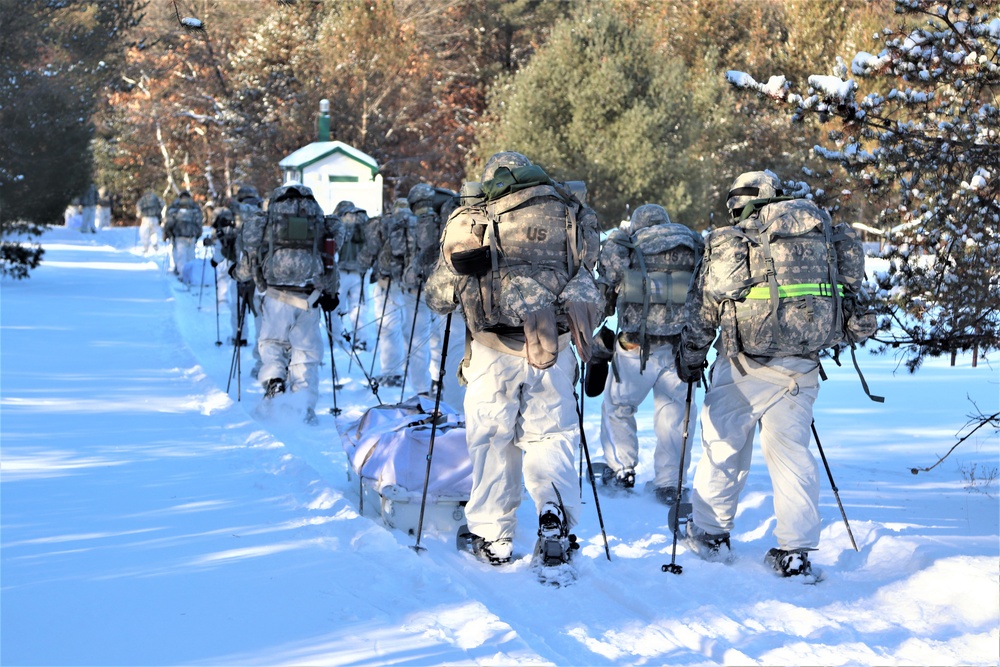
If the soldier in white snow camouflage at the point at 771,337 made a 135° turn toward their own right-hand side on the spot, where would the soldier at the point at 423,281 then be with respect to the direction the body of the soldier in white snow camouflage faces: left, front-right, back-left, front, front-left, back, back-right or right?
back-left

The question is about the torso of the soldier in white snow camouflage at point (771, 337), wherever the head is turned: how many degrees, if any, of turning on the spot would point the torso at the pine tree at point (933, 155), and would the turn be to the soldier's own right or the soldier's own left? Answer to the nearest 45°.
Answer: approximately 90° to the soldier's own right

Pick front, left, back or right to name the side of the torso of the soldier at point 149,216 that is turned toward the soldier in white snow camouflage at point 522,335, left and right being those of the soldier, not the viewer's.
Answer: back

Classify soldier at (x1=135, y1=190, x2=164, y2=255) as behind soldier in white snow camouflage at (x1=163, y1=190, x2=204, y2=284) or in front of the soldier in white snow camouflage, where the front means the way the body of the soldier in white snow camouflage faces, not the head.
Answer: in front

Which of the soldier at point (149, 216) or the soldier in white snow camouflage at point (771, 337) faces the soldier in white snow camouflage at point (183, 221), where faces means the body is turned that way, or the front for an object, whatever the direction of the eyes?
the soldier in white snow camouflage at point (771, 337)

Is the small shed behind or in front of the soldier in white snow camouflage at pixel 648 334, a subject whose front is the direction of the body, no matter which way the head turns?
in front

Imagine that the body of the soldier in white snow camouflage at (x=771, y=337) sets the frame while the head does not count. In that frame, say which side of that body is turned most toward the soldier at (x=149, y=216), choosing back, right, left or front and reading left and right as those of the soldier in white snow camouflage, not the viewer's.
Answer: front

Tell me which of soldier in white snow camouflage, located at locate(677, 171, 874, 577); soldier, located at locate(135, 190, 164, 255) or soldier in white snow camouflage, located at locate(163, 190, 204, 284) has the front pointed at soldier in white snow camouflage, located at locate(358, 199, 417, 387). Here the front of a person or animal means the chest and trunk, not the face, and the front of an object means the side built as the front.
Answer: soldier in white snow camouflage, located at locate(677, 171, 874, 577)

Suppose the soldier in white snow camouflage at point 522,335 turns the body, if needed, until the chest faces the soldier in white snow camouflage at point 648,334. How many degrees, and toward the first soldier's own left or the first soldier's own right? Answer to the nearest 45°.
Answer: approximately 45° to the first soldier's own right

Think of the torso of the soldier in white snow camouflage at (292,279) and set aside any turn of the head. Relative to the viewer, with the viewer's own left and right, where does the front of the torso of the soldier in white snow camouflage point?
facing away from the viewer

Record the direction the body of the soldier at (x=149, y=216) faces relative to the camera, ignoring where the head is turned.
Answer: away from the camera

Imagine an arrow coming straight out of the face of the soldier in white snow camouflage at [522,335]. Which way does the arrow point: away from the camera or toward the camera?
away from the camera

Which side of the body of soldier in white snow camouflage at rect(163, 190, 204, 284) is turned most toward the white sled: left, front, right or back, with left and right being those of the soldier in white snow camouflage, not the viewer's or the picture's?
back

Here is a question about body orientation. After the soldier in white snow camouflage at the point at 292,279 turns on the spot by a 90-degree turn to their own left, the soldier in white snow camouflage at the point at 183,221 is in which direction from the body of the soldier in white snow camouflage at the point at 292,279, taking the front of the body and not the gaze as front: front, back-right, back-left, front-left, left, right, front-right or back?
right

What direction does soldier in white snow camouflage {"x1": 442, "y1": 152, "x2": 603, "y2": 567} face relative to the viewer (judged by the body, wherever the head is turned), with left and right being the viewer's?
facing away from the viewer

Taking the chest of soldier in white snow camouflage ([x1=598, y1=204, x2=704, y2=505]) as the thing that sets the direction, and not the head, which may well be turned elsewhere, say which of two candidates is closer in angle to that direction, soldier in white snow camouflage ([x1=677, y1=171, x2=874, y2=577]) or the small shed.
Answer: the small shed
